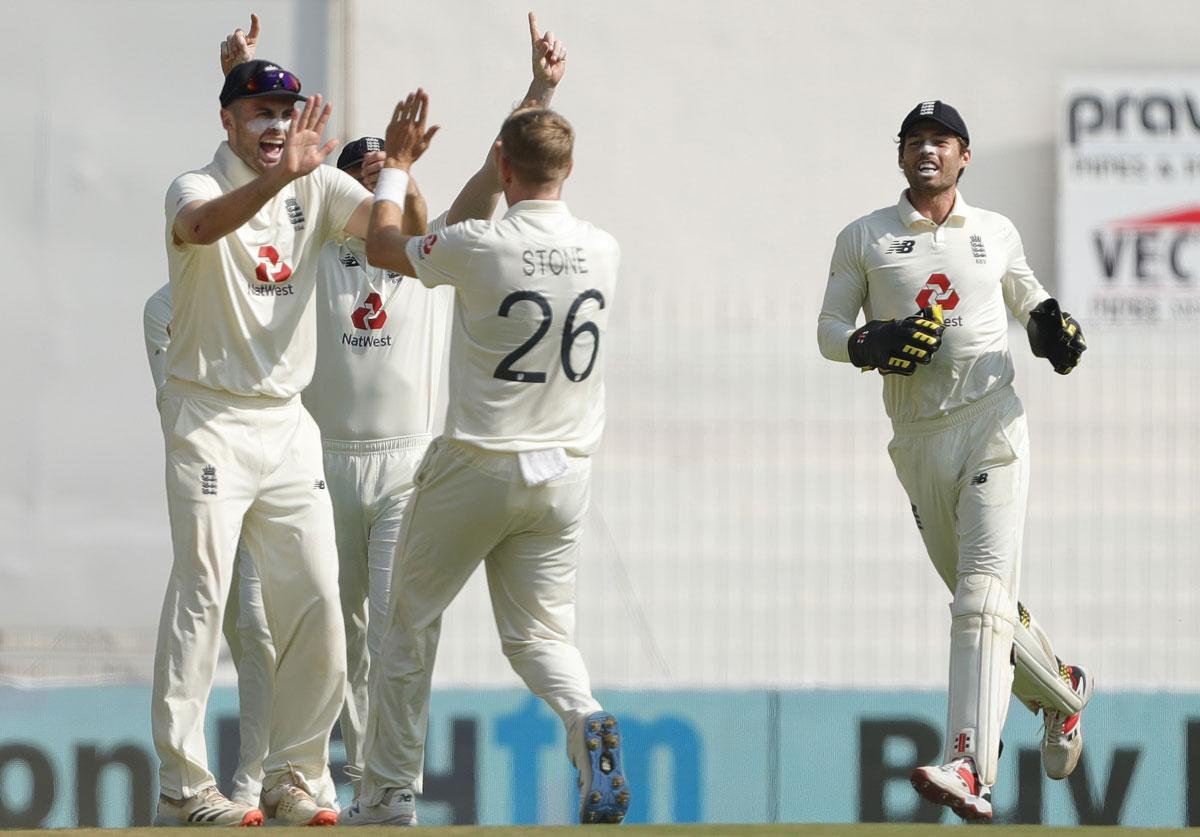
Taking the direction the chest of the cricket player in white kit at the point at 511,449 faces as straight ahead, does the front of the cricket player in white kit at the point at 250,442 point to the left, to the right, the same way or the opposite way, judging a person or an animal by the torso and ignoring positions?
the opposite way

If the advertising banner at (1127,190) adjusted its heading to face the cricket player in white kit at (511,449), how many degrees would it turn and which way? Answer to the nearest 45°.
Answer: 0° — it already faces them

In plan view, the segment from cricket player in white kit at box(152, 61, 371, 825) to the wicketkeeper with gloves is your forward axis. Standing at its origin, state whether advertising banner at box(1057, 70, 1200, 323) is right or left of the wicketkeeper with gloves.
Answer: left

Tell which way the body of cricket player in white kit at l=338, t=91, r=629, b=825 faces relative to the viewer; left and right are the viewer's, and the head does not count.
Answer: facing away from the viewer and to the left of the viewer

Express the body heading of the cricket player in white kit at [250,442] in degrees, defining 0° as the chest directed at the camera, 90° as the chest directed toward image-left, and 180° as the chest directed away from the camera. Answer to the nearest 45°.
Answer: approximately 315°

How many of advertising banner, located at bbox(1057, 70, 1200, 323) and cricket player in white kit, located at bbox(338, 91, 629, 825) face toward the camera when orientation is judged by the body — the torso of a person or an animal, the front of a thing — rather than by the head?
1

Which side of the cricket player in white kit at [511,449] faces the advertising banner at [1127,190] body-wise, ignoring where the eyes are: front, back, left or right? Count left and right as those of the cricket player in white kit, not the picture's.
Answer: front

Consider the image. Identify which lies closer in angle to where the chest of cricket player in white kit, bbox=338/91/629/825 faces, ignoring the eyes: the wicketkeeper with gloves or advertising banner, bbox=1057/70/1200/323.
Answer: the advertising banner

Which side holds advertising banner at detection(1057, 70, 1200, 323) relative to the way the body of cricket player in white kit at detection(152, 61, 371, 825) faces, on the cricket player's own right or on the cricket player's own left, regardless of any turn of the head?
on the cricket player's own left

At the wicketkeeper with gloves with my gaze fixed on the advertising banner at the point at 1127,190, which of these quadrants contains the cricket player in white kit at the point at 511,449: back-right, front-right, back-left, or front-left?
back-left
